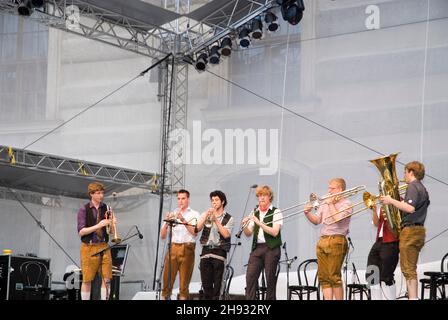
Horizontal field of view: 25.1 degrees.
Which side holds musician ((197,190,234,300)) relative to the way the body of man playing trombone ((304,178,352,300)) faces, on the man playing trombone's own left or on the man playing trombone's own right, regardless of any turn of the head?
on the man playing trombone's own right

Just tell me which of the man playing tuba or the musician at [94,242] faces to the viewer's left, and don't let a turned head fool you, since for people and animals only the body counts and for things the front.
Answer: the man playing tuba

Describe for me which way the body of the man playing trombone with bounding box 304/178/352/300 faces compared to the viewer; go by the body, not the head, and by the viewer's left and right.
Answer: facing the viewer and to the left of the viewer

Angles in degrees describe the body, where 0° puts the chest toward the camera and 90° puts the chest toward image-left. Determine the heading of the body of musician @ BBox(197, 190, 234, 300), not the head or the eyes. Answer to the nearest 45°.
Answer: approximately 45°

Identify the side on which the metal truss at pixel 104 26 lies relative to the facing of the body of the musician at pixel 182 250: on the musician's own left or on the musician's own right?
on the musician's own right

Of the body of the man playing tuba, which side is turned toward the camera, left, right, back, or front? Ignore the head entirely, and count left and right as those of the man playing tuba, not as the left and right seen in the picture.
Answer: left

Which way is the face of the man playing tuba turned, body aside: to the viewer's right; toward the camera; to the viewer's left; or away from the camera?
to the viewer's left

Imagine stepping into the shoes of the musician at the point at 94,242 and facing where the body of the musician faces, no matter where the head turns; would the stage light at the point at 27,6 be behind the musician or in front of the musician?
behind

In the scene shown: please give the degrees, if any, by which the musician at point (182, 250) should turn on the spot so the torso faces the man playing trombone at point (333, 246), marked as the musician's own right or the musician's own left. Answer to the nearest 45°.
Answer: approximately 90° to the musician's own left

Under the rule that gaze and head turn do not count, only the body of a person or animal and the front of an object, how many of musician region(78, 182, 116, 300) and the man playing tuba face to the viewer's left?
1

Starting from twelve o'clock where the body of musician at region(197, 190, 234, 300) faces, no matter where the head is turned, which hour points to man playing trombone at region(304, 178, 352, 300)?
The man playing trombone is roughly at 9 o'clock from the musician.

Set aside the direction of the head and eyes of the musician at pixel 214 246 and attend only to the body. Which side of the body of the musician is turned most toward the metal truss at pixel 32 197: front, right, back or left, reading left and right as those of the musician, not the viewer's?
right
